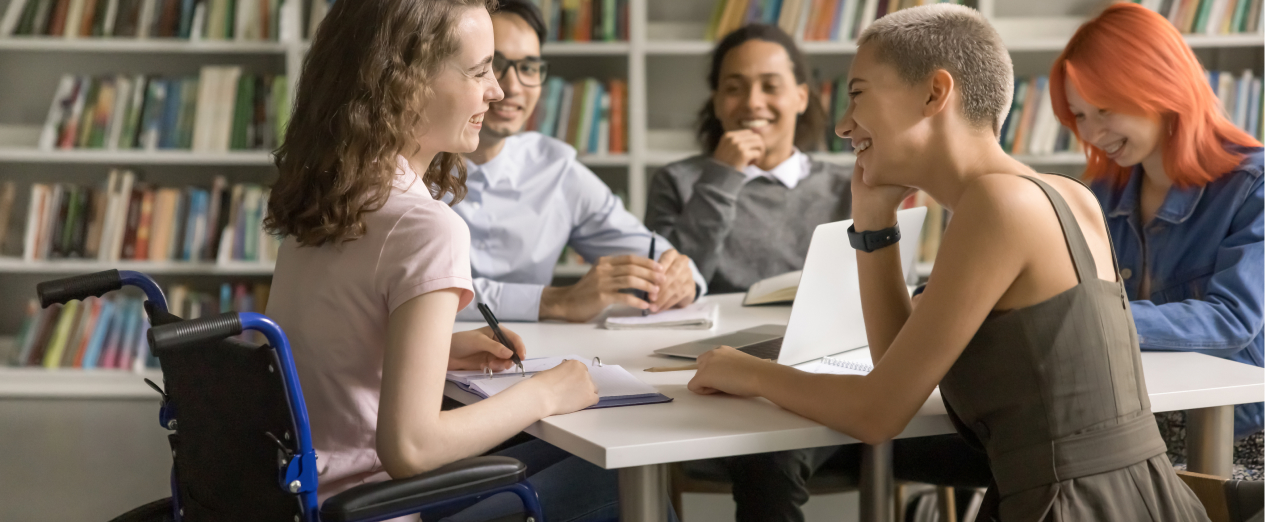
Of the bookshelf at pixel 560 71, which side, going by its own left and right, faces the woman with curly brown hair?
front

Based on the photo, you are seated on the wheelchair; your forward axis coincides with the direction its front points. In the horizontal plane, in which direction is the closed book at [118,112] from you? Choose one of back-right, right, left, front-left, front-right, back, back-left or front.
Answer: front-left

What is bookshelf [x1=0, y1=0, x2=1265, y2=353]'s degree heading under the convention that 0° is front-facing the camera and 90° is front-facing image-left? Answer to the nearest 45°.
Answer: approximately 0°

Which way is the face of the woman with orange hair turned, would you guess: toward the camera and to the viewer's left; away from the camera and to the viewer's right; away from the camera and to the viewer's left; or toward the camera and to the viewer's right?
toward the camera and to the viewer's left

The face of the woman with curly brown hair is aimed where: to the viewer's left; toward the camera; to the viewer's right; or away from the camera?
to the viewer's right

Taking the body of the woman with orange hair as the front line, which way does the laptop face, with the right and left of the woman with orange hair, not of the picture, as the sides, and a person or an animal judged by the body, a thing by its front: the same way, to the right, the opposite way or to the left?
to the right

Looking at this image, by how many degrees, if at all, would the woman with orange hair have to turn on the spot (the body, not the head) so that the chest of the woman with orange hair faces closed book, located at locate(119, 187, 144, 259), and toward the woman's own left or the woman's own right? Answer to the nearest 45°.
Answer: approximately 45° to the woman's own right

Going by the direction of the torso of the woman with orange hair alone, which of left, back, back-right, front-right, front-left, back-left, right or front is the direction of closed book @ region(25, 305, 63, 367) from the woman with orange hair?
front-right

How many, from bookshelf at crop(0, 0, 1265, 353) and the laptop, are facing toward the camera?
1

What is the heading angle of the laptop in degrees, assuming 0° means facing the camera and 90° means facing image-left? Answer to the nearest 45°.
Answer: approximately 135°
